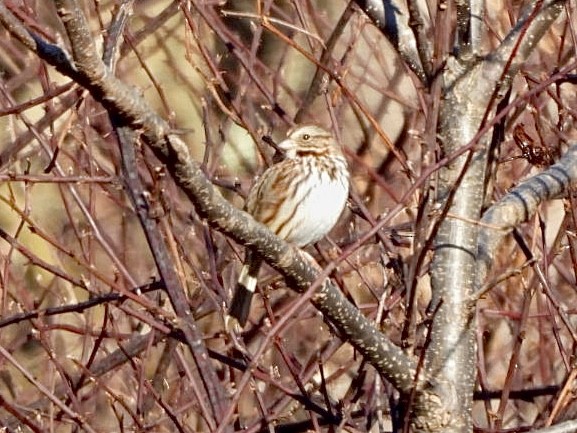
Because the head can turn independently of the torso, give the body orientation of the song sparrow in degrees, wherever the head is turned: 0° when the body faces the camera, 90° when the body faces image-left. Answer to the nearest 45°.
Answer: approximately 315°
